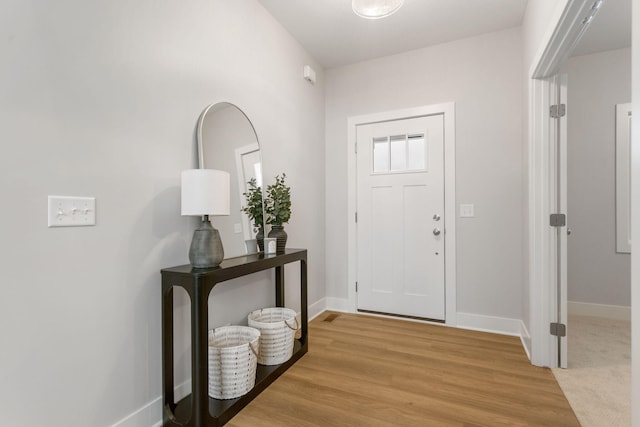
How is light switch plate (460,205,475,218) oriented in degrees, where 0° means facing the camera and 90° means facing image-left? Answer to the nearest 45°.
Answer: approximately 0°

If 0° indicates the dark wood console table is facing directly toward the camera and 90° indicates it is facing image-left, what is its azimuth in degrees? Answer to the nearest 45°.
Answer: approximately 315°

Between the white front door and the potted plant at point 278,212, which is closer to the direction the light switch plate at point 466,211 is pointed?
the potted plant

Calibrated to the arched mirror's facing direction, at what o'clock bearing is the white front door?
The white front door is roughly at 10 o'clock from the arched mirror.

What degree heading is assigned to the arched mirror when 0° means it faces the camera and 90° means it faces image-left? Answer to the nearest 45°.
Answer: approximately 315°

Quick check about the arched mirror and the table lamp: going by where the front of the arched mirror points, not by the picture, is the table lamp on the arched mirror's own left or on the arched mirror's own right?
on the arched mirror's own right

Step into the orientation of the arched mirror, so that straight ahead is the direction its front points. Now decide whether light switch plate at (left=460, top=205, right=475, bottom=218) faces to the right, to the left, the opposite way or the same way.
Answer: to the right

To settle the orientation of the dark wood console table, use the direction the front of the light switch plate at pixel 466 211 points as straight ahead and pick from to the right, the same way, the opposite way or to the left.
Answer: to the left

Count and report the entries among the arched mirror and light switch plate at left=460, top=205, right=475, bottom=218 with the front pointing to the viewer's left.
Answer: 0
